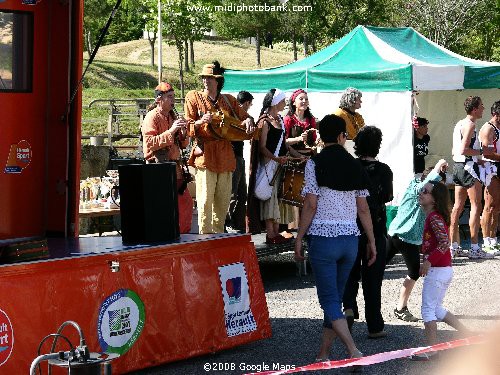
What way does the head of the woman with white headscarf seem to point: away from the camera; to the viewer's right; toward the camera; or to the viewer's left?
to the viewer's right

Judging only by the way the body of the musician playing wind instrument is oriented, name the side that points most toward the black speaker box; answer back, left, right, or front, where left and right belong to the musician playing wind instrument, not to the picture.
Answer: right

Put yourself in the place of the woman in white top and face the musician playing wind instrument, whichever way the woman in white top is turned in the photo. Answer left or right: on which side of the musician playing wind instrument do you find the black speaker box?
left

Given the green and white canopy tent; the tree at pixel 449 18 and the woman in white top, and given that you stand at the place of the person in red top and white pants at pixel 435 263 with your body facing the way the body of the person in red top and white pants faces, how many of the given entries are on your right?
2

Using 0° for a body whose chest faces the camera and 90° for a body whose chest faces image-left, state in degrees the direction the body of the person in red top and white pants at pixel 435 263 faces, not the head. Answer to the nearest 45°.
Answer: approximately 90°

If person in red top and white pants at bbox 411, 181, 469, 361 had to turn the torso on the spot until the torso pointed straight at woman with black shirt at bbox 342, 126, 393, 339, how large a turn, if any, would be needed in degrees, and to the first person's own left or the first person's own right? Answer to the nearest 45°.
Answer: approximately 45° to the first person's own right

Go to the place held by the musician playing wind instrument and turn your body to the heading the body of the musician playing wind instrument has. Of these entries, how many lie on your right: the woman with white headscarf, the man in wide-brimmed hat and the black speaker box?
1
